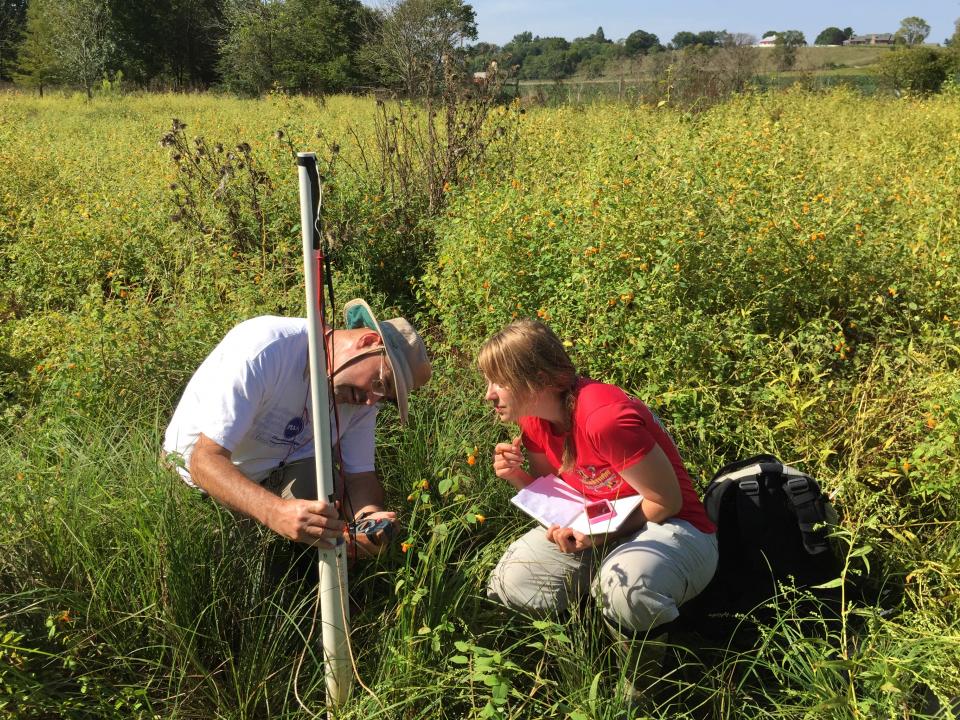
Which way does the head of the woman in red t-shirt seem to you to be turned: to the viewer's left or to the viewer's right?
to the viewer's left

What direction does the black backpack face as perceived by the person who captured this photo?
facing away from the viewer

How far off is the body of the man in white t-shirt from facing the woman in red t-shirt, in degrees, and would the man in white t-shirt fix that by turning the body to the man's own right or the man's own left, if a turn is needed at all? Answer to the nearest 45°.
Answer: approximately 45° to the man's own left

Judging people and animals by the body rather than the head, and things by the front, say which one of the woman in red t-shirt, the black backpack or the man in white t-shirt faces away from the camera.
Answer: the black backpack

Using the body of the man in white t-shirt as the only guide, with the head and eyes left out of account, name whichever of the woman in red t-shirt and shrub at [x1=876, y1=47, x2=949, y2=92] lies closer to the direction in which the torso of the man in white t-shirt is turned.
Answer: the woman in red t-shirt

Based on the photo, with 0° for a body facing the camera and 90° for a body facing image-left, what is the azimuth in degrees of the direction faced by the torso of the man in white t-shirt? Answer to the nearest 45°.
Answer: approximately 315°

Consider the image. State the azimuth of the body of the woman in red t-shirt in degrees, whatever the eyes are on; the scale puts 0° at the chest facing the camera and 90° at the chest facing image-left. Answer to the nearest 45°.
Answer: approximately 45°

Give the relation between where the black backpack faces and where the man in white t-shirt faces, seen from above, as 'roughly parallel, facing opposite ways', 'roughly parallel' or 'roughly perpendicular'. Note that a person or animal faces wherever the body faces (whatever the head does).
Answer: roughly perpendicular

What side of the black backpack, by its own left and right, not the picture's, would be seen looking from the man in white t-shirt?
left

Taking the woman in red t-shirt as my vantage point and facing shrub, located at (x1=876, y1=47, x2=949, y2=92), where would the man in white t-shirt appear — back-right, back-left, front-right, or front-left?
back-left
